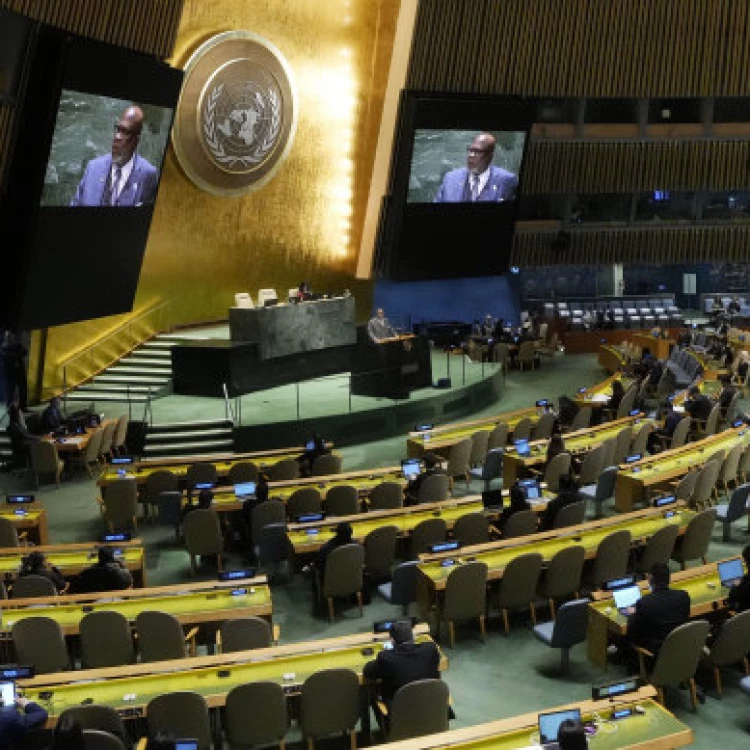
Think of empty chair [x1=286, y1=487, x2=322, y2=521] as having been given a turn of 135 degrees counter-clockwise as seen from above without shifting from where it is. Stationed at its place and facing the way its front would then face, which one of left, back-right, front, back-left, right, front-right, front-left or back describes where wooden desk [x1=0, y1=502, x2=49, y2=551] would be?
front-right

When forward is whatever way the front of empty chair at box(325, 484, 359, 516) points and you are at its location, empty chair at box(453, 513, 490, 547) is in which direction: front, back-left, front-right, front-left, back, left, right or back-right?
back-right

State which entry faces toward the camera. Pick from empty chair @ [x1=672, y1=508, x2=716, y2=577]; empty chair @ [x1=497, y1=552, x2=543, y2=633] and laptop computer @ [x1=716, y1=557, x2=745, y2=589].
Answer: the laptop computer

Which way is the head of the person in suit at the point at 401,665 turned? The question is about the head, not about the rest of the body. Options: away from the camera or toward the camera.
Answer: away from the camera

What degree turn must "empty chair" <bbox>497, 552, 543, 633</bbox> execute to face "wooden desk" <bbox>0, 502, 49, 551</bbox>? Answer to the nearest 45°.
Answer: approximately 45° to its left

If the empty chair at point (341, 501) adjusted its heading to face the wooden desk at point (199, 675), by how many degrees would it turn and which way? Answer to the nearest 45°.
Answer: approximately 180°

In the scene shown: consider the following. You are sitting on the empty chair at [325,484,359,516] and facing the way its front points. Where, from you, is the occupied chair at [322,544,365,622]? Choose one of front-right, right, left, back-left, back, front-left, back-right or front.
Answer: back

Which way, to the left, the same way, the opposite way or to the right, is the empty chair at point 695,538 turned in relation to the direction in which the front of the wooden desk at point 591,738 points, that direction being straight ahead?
the opposite way

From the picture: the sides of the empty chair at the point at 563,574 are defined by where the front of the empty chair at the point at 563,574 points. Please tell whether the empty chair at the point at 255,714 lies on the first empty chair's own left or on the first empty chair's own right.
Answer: on the first empty chair's own left

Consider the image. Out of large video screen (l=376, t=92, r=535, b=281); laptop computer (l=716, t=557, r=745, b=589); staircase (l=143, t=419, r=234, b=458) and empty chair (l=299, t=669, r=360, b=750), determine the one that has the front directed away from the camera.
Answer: the empty chair

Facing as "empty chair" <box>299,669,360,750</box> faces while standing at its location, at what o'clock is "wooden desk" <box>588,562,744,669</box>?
The wooden desk is roughly at 2 o'clock from the empty chair.

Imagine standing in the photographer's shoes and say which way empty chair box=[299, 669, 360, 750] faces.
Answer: facing away from the viewer

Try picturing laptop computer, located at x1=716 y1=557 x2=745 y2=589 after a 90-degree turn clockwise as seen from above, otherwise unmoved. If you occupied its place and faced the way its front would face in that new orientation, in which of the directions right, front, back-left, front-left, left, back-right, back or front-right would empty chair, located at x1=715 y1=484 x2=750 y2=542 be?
right

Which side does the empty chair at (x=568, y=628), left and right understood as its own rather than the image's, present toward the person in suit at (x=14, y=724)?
left

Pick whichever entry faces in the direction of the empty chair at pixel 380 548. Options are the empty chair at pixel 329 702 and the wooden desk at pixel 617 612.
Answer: the empty chair at pixel 329 702

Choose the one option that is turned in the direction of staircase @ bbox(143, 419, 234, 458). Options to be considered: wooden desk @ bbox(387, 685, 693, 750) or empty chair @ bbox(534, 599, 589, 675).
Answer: the empty chair

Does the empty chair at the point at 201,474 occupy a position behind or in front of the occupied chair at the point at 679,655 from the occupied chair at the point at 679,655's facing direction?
in front
